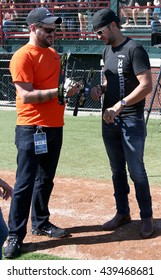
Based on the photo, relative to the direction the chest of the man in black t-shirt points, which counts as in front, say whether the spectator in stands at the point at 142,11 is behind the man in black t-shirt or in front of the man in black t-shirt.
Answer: behind

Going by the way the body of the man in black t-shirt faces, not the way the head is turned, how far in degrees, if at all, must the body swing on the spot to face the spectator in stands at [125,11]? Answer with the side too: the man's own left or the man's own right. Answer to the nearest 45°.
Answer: approximately 135° to the man's own right

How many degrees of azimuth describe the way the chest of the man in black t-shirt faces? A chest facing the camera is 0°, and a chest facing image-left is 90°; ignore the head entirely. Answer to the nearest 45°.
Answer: approximately 45°

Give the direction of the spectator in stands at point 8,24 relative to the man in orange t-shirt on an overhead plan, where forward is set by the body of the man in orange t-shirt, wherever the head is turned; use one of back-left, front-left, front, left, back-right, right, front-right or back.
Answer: back-left

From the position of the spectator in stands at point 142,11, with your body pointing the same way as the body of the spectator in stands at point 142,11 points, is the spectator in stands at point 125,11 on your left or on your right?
on your right

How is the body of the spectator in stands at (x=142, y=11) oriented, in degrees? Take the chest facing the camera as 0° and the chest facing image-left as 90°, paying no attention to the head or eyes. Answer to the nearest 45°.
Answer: approximately 0°

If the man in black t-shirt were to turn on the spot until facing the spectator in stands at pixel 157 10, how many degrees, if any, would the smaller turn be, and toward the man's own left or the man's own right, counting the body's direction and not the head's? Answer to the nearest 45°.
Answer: approximately 135° to the man's own right

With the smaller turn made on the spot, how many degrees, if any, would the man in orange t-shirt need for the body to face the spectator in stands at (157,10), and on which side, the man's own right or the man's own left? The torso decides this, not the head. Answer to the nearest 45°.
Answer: approximately 135° to the man's own left

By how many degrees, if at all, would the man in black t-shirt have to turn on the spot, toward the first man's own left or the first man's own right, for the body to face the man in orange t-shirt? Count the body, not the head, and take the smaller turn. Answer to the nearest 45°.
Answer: approximately 45° to the first man's own right

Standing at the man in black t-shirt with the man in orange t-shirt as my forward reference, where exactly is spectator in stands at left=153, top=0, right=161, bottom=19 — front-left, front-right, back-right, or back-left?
back-right

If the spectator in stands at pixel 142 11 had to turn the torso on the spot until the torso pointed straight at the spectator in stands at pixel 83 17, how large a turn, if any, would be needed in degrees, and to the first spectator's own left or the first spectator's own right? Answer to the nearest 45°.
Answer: approximately 90° to the first spectator's own right
